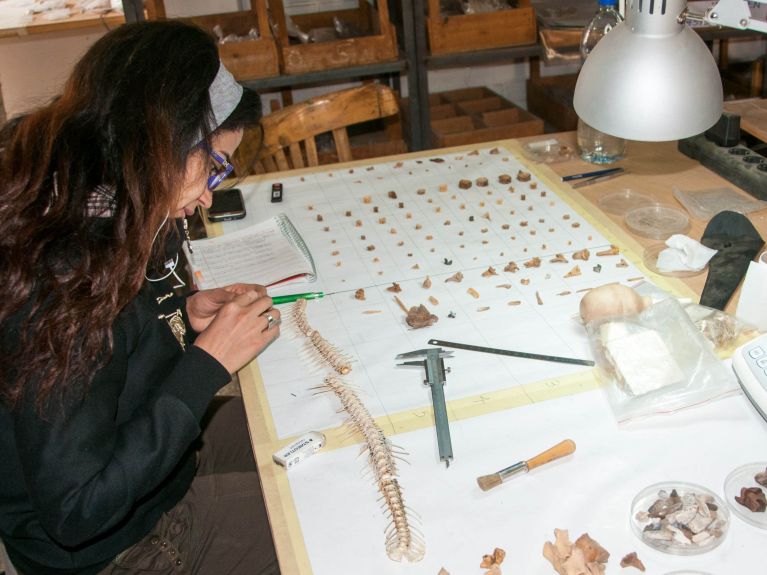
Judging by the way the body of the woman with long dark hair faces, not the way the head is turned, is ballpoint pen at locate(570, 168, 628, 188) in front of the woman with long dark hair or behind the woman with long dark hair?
in front

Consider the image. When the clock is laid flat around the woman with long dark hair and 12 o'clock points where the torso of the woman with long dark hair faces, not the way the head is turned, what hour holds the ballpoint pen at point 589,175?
The ballpoint pen is roughly at 11 o'clock from the woman with long dark hair.

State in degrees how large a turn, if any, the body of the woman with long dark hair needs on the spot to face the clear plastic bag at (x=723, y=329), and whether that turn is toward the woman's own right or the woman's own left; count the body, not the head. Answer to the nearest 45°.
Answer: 0° — they already face it

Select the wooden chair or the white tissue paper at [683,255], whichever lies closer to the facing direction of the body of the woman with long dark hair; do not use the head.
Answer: the white tissue paper

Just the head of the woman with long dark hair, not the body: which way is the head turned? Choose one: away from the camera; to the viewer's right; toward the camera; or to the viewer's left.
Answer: to the viewer's right

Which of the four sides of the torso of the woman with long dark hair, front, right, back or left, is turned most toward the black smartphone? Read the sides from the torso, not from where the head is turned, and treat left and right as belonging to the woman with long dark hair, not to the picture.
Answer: left

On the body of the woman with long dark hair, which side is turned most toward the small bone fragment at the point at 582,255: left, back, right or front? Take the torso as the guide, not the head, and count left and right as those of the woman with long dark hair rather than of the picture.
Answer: front

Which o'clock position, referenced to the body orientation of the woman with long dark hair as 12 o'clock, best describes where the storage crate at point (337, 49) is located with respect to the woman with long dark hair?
The storage crate is roughly at 10 o'clock from the woman with long dark hair.

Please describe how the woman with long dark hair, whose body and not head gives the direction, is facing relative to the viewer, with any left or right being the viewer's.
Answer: facing to the right of the viewer

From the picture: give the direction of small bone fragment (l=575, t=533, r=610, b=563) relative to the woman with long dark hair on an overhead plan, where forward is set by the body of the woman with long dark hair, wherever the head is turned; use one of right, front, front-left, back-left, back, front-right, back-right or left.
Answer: front-right

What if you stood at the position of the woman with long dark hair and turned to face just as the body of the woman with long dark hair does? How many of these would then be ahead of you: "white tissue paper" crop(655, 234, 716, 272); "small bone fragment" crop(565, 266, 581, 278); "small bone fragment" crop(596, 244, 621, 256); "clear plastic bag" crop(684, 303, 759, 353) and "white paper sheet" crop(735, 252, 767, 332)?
5

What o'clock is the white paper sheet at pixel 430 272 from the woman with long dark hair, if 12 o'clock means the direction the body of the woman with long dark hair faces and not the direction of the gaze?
The white paper sheet is roughly at 11 o'clock from the woman with long dark hair.
